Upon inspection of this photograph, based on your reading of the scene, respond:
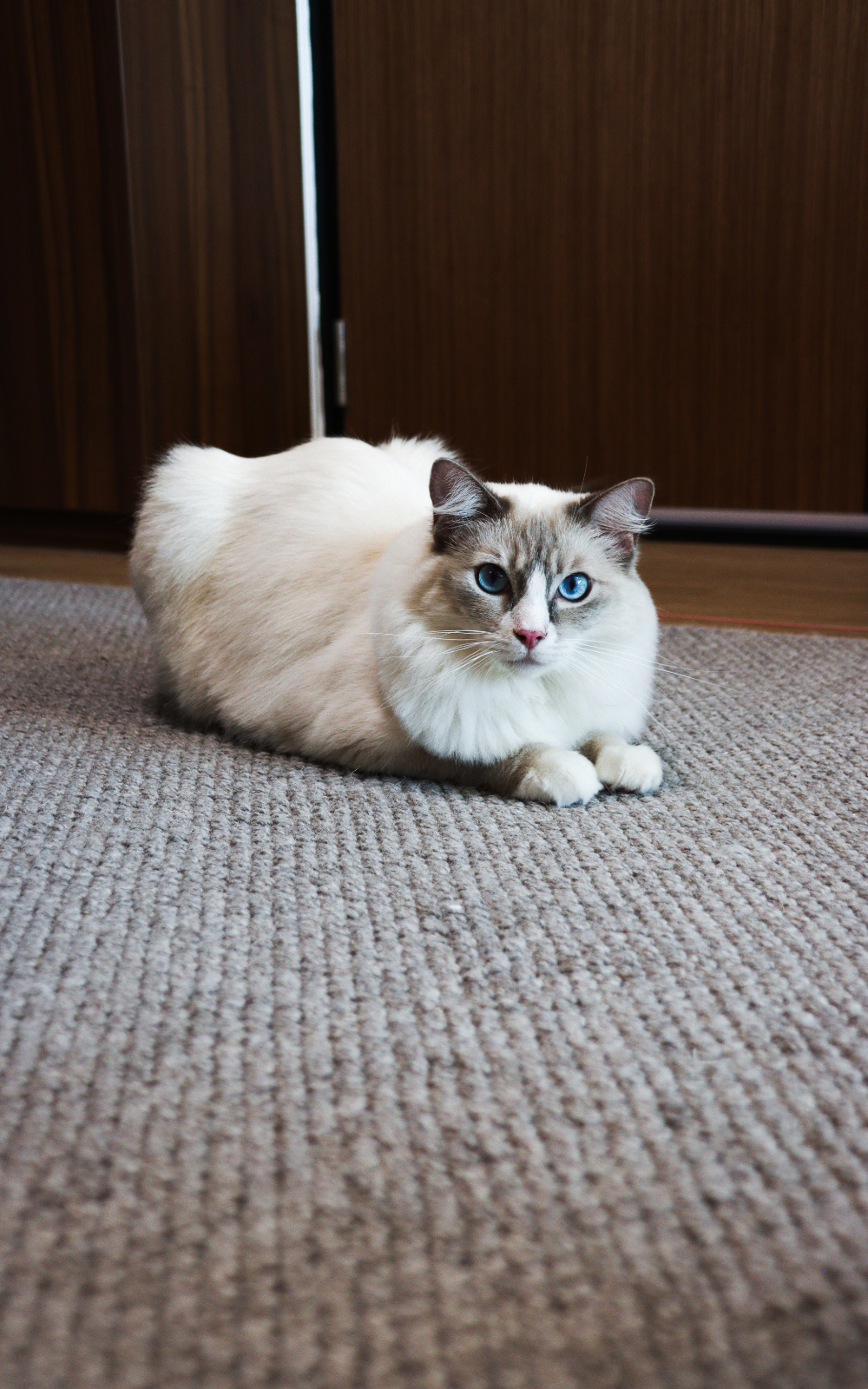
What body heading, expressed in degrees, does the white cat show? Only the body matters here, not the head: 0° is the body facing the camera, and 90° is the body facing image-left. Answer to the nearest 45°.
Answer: approximately 315°

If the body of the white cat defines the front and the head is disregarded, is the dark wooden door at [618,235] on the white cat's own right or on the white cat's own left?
on the white cat's own left
